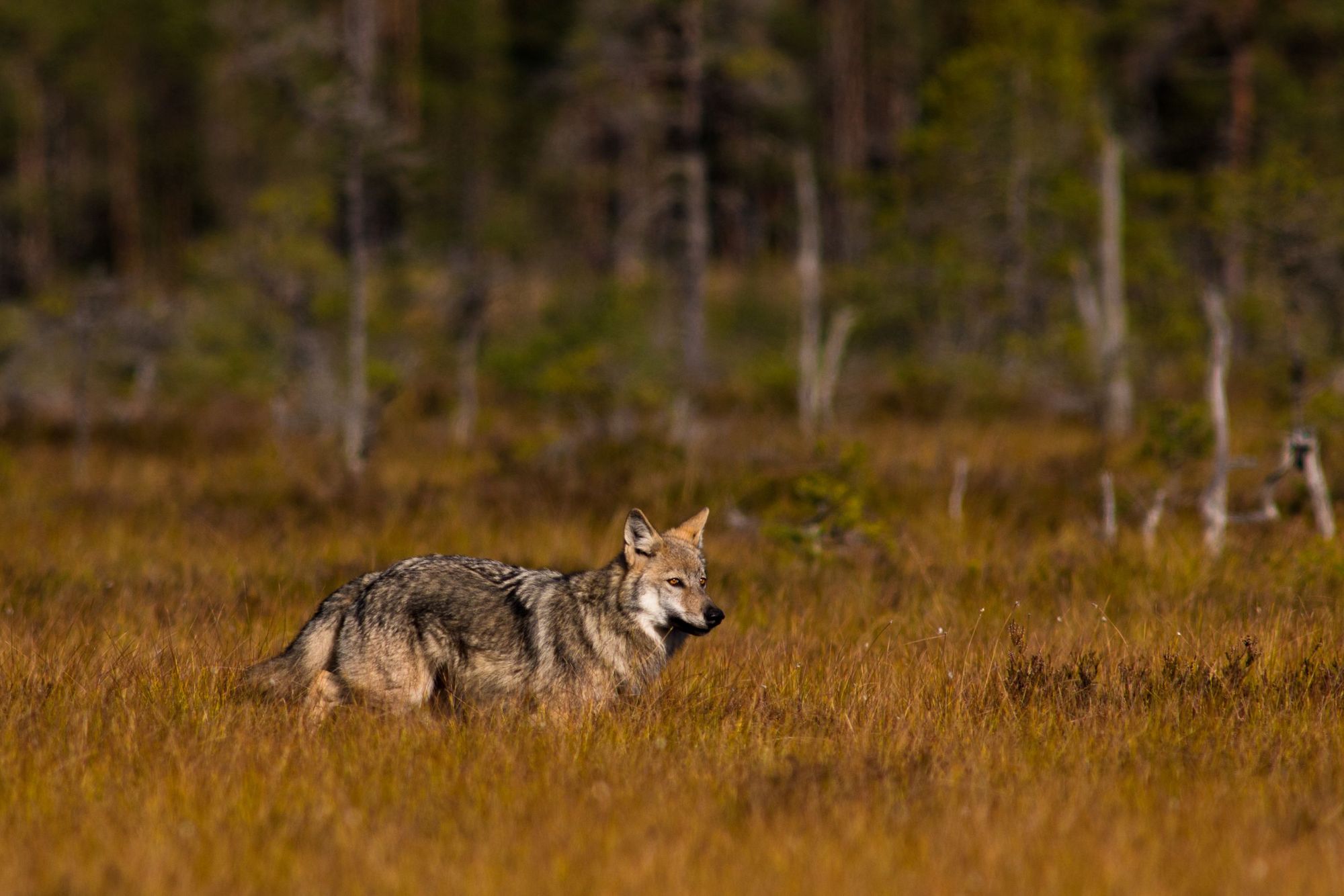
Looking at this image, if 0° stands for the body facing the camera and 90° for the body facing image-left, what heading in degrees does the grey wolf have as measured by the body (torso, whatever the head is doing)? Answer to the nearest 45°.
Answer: approximately 270°

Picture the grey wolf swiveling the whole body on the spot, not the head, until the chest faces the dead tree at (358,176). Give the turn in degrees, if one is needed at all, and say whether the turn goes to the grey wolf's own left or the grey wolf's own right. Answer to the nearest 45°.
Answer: approximately 90° to the grey wolf's own left

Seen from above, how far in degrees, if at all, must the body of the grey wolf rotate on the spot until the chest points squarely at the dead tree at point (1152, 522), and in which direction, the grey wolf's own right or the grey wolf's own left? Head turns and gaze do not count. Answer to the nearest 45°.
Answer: approximately 45° to the grey wolf's own left

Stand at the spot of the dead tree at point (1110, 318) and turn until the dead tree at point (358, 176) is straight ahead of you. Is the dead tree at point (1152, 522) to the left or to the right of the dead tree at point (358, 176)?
left

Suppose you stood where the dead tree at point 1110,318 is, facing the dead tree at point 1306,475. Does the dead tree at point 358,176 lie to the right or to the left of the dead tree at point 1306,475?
right

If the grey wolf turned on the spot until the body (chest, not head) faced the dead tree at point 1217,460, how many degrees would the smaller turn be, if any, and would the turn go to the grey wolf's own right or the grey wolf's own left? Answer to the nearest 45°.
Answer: approximately 45° to the grey wolf's own left

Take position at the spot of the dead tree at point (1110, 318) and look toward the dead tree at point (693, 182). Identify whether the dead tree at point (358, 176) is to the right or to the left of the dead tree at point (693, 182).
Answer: left

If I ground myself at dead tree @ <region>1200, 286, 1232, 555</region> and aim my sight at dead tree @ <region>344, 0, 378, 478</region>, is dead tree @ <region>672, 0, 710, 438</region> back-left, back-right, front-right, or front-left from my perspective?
front-right

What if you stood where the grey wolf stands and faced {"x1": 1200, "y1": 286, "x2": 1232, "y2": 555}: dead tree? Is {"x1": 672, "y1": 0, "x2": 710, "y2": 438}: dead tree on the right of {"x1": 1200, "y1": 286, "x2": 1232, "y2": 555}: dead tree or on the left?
left

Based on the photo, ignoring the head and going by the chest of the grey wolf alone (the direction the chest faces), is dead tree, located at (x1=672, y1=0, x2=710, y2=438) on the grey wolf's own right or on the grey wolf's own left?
on the grey wolf's own left

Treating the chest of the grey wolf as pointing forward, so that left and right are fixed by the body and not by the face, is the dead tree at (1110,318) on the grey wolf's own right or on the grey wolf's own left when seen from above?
on the grey wolf's own left
